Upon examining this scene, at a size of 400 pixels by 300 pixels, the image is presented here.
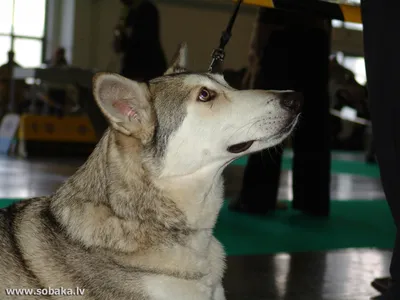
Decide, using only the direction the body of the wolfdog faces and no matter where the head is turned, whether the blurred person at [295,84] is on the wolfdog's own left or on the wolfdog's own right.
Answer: on the wolfdog's own left

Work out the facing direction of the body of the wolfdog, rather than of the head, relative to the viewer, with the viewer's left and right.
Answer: facing to the right of the viewer
